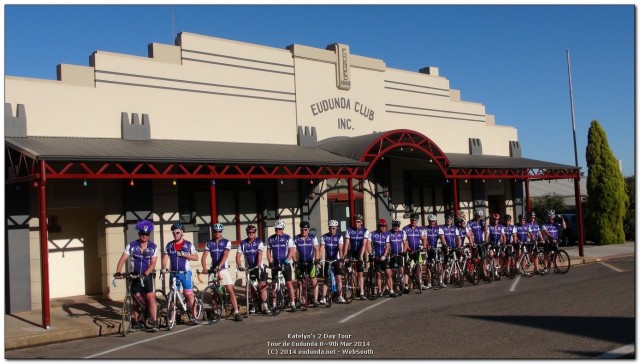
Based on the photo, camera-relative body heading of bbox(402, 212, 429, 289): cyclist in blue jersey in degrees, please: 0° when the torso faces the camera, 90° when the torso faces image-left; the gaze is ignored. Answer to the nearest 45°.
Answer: approximately 0°

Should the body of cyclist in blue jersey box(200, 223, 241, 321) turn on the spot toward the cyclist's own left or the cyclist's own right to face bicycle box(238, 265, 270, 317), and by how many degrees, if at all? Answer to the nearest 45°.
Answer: approximately 135° to the cyclist's own left

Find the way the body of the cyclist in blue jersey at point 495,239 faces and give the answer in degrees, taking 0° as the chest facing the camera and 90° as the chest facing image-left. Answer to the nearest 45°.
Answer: approximately 0°

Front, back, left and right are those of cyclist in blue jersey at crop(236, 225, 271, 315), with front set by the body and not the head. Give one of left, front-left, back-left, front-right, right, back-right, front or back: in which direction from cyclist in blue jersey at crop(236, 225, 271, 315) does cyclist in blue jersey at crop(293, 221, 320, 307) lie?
back-left

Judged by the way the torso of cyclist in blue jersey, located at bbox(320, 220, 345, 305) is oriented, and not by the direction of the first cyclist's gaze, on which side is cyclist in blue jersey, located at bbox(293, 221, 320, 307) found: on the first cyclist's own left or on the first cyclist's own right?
on the first cyclist's own right

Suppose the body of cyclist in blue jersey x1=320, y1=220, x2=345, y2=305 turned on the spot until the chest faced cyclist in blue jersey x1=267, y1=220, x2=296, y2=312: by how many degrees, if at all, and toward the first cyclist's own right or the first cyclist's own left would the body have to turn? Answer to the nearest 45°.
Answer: approximately 45° to the first cyclist's own right

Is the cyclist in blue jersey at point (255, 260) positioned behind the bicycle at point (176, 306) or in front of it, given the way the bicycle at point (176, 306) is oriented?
behind
